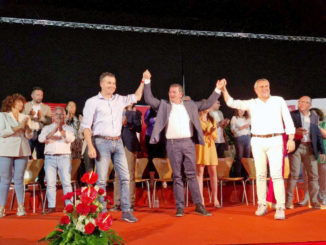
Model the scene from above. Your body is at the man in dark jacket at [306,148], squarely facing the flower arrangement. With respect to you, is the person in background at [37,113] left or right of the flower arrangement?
right

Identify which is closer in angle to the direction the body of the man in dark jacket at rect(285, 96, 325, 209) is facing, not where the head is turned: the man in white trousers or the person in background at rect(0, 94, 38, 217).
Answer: the man in white trousers

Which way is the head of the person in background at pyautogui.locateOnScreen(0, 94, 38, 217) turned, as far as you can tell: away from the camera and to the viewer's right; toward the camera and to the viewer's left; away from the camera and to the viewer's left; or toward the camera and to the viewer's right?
toward the camera and to the viewer's right

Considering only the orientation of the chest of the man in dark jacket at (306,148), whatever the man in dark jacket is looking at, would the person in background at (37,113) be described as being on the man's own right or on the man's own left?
on the man's own right

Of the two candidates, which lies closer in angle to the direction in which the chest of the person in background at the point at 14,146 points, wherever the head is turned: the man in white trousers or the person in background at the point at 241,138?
the man in white trousers

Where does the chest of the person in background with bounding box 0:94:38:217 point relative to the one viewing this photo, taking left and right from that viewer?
facing the viewer and to the right of the viewer

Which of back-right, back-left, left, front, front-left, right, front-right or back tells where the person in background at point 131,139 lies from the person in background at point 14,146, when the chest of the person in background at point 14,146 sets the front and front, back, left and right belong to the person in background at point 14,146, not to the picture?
front-left

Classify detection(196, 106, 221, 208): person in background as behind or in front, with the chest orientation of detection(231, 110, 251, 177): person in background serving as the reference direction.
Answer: in front

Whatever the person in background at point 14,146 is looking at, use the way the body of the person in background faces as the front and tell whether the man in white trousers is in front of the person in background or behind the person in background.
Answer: in front

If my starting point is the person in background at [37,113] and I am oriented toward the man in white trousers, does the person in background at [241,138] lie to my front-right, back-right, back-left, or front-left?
front-left

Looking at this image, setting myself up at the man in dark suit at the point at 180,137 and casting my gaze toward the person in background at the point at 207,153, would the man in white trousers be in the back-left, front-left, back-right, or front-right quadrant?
front-right

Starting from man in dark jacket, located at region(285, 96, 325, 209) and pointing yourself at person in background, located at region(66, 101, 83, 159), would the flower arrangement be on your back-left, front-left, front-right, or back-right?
front-left

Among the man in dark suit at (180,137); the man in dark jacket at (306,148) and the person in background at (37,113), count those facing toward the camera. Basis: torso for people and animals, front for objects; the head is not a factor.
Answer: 3

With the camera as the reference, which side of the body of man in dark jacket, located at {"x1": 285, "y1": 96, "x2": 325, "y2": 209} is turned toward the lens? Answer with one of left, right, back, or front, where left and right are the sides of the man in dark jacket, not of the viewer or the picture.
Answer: front

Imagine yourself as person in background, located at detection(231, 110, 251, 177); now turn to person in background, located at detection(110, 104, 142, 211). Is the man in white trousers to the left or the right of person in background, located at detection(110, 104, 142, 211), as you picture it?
left

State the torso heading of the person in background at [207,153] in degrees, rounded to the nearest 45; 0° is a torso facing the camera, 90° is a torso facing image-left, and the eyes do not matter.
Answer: approximately 0°

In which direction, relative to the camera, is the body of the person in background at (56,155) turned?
toward the camera

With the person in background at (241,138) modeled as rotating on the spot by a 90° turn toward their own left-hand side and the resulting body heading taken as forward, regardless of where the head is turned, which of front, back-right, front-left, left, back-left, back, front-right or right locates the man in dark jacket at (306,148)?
front-right

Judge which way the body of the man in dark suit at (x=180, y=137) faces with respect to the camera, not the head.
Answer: toward the camera
